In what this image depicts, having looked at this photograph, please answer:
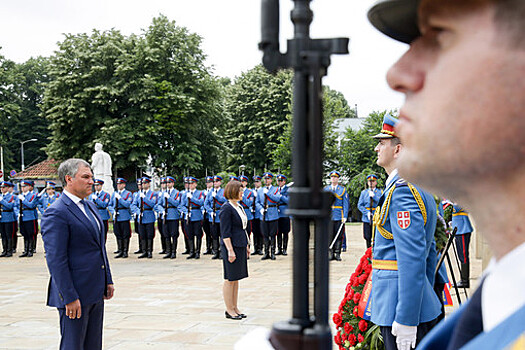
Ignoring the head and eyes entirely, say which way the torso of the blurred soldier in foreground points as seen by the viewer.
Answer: to the viewer's left

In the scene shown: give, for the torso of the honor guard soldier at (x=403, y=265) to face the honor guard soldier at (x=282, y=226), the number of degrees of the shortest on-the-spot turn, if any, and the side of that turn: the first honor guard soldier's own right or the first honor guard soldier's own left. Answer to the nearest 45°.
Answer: approximately 90° to the first honor guard soldier's own right

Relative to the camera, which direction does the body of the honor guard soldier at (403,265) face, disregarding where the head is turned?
to the viewer's left

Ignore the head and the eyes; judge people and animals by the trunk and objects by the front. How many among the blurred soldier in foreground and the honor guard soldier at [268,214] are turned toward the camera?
1

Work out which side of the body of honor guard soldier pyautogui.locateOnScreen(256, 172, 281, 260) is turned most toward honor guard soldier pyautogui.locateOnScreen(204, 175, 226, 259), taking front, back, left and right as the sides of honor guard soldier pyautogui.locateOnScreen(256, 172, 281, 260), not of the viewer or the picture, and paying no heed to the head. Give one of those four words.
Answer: right

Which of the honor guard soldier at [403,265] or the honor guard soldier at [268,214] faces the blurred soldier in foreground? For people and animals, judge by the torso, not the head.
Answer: the honor guard soldier at [268,214]

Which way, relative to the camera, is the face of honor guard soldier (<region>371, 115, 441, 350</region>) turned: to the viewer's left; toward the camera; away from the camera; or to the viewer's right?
to the viewer's left

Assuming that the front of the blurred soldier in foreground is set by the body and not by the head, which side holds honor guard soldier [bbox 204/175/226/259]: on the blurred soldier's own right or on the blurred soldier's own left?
on the blurred soldier's own right

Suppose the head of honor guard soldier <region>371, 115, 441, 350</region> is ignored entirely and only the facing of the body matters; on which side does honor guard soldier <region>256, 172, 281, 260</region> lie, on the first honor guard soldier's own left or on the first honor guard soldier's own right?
on the first honor guard soldier's own right

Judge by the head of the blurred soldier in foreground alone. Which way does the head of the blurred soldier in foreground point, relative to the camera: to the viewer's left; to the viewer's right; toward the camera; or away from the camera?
to the viewer's left

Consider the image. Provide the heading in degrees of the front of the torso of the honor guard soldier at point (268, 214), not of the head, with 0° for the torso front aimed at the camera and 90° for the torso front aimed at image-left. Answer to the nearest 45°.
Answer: approximately 0°
